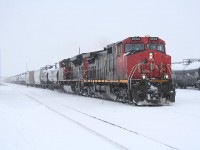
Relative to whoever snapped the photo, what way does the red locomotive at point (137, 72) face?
facing the viewer and to the right of the viewer

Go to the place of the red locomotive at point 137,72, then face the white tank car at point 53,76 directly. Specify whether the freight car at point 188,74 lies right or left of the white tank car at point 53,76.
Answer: right

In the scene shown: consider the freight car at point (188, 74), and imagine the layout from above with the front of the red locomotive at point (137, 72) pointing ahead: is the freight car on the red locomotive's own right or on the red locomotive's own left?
on the red locomotive's own left

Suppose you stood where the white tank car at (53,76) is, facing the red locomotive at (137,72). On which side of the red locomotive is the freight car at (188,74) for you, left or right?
left
